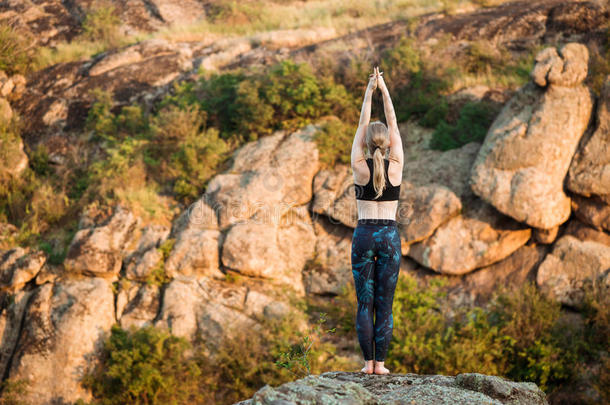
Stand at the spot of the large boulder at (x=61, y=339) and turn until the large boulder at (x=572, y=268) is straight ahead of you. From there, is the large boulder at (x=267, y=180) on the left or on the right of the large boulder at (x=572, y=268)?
left

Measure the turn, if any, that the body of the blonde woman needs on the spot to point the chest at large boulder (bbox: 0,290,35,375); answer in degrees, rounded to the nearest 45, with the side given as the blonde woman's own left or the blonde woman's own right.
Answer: approximately 45° to the blonde woman's own left

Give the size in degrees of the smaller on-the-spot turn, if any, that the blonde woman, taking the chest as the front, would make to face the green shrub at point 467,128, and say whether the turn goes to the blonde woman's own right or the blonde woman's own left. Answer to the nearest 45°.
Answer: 0° — they already face it

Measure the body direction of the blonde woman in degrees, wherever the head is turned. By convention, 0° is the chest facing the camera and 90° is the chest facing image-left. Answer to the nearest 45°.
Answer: approximately 180°

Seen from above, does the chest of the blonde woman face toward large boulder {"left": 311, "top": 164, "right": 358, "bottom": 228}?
yes

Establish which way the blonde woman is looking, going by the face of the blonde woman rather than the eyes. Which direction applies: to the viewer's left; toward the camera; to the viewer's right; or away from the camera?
away from the camera

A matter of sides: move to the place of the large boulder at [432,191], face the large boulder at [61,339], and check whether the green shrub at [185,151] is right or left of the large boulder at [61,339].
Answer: right

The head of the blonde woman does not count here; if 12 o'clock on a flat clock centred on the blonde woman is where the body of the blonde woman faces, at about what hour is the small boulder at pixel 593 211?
The small boulder is roughly at 1 o'clock from the blonde woman.
